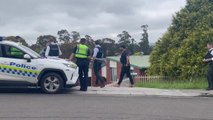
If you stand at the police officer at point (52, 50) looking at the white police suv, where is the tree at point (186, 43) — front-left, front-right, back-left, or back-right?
back-left

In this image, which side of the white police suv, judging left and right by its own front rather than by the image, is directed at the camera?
right

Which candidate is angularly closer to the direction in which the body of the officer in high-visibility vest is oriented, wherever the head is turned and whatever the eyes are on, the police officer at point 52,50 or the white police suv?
the police officer

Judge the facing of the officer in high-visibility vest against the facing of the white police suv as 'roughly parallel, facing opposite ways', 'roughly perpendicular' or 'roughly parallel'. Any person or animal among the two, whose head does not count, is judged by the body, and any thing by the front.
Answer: roughly perpendicular

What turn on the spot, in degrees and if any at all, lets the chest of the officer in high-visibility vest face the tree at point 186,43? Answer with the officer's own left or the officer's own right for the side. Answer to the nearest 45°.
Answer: approximately 45° to the officer's own right

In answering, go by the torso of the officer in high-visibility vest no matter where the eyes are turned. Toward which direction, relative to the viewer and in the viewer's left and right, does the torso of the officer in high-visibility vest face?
facing away from the viewer

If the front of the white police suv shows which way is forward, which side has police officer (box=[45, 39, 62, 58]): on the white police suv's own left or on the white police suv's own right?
on the white police suv's own left

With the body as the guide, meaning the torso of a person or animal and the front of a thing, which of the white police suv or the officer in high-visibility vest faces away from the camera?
the officer in high-visibility vest

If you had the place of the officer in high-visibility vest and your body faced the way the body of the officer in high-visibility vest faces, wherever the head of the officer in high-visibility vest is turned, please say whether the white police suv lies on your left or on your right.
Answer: on your left

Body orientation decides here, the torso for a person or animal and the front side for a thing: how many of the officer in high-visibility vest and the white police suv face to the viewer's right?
1
